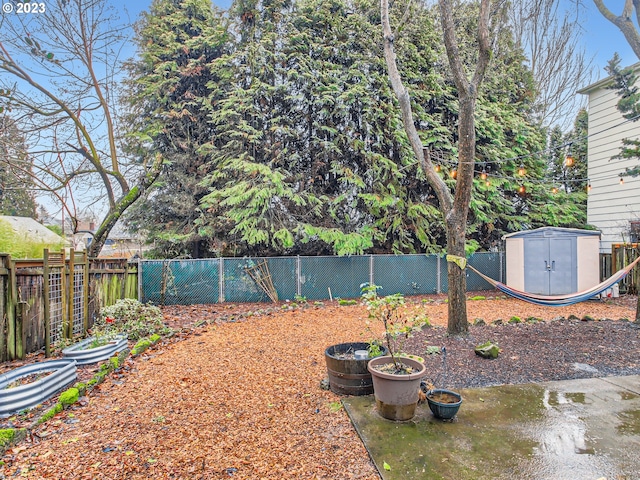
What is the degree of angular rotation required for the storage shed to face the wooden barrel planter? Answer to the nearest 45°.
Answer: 0° — it already faces it

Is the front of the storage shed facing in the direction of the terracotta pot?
yes

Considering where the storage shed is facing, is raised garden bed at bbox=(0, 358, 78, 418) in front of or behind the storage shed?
in front

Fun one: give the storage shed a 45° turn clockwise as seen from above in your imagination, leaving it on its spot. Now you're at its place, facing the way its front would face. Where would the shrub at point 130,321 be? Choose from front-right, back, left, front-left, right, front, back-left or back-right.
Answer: front

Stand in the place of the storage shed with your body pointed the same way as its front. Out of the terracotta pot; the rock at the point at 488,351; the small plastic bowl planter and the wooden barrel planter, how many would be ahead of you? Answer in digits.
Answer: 4

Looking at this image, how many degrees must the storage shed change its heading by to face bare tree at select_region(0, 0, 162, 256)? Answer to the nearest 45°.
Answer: approximately 45° to its right

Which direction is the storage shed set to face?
toward the camera

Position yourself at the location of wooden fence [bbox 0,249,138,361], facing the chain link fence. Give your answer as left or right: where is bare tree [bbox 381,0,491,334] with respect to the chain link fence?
right

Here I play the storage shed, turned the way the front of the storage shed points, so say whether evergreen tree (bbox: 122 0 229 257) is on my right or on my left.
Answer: on my right

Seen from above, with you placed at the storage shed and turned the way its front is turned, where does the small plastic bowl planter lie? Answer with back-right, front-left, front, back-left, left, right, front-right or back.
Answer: front

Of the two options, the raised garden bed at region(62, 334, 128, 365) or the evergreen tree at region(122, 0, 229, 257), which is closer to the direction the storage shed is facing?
the raised garden bed

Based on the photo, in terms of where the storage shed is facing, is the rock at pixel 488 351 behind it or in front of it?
in front
